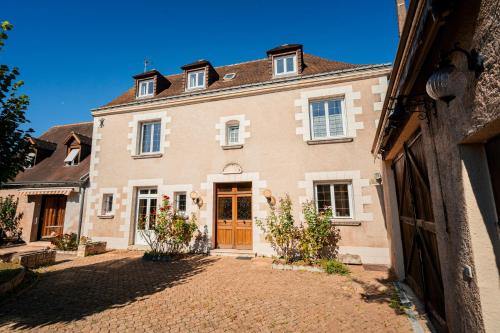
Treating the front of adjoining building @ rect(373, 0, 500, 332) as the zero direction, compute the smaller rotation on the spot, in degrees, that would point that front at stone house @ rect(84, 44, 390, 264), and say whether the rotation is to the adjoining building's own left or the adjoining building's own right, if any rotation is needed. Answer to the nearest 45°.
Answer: approximately 45° to the adjoining building's own right

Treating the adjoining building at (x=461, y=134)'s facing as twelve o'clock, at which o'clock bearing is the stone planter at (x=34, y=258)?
The stone planter is roughly at 12 o'clock from the adjoining building.

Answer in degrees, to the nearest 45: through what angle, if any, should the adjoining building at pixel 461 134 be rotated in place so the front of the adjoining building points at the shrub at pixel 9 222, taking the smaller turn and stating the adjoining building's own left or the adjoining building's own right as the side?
0° — it already faces it

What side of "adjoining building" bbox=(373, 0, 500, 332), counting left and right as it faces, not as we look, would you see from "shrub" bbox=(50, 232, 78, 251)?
front

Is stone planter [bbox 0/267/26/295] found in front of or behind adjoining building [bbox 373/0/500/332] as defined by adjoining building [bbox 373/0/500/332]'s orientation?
in front

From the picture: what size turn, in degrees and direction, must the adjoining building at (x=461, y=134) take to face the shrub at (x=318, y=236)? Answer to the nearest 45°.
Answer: approximately 45° to its right

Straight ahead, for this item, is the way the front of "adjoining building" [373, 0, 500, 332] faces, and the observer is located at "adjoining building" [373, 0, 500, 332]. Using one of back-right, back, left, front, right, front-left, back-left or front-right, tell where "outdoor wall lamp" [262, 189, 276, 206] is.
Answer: front-right

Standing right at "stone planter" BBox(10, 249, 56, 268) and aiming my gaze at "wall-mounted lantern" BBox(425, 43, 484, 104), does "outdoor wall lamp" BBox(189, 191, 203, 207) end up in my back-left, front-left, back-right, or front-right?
front-left

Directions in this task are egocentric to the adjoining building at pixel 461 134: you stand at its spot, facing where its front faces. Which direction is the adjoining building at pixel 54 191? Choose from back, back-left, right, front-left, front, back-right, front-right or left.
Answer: front

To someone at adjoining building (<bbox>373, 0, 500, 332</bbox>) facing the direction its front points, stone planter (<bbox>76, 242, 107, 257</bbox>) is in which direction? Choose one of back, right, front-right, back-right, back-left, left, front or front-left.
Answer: front

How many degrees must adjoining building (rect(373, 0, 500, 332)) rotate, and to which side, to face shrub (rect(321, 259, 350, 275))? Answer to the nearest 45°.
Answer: approximately 45° to its right

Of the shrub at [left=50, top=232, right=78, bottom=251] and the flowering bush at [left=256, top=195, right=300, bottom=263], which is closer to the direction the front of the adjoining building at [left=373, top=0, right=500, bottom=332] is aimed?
the shrub

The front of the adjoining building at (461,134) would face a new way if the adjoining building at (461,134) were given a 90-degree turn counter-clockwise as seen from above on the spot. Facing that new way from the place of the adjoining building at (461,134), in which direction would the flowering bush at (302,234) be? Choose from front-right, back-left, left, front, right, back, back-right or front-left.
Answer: back-right

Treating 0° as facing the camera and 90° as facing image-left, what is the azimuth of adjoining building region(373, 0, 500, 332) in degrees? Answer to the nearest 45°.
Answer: approximately 90°
